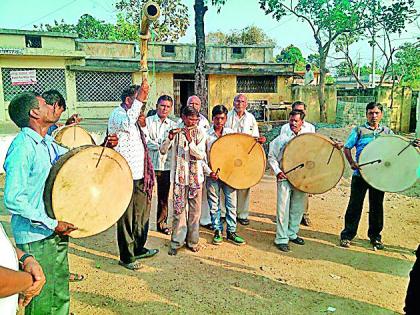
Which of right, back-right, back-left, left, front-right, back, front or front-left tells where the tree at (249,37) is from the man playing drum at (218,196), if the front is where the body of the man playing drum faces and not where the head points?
back

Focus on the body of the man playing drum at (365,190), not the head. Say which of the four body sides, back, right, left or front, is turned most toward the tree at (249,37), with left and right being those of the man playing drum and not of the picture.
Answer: back

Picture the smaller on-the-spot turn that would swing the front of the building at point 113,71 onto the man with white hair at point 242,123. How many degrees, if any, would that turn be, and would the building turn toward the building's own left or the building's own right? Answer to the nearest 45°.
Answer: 0° — it already faces them

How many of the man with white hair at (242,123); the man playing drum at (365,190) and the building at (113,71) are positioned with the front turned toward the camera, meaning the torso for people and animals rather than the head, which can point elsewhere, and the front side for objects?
3

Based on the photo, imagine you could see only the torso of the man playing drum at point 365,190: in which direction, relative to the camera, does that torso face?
toward the camera

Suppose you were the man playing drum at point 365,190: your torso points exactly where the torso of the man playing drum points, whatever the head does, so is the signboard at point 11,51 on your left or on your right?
on your right

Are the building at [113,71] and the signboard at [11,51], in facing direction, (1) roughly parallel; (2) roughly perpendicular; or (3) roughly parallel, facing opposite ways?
roughly parallel

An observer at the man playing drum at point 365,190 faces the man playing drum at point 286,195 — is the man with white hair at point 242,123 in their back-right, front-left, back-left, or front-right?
front-right

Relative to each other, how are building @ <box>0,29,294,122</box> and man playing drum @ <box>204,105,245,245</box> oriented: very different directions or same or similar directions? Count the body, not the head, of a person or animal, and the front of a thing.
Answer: same or similar directions

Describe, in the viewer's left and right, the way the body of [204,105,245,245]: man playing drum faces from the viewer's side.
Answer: facing the viewer

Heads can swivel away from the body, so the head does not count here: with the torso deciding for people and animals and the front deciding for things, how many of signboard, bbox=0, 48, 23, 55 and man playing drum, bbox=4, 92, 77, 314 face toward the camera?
1

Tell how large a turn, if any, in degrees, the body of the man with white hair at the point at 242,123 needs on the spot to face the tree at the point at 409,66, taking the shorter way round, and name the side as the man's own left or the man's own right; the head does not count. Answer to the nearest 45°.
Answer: approximately 135° to the man's own left

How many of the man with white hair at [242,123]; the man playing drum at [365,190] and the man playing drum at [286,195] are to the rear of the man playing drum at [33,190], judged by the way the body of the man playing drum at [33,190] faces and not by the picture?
0

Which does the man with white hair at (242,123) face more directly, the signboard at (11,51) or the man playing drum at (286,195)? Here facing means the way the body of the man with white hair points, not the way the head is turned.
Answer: the man playing drum

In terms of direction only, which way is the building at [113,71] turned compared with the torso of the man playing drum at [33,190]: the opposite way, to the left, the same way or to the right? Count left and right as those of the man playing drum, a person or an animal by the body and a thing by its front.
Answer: to the right

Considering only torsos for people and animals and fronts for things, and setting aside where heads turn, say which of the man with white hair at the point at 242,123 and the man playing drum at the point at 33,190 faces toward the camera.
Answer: the man with white hair

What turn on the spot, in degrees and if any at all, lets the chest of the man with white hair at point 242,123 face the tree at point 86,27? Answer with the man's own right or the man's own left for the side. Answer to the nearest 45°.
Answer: approximately 135° to the man's own right

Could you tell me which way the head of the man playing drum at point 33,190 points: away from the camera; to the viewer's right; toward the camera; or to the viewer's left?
to the viewer's right

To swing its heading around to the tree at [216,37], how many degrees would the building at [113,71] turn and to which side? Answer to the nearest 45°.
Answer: approximately 135° to its left

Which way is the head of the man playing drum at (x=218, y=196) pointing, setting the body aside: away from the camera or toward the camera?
toward the camera

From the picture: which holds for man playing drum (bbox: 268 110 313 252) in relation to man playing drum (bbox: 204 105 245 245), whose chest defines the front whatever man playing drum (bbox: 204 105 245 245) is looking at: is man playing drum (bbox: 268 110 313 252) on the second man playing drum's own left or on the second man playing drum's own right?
on the second man playing drum's own left

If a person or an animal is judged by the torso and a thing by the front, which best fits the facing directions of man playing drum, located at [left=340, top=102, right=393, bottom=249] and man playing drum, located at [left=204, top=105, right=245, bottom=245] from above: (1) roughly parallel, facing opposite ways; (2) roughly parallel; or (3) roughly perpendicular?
roughly parallel

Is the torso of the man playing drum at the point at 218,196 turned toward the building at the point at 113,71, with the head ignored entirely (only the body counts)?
no
